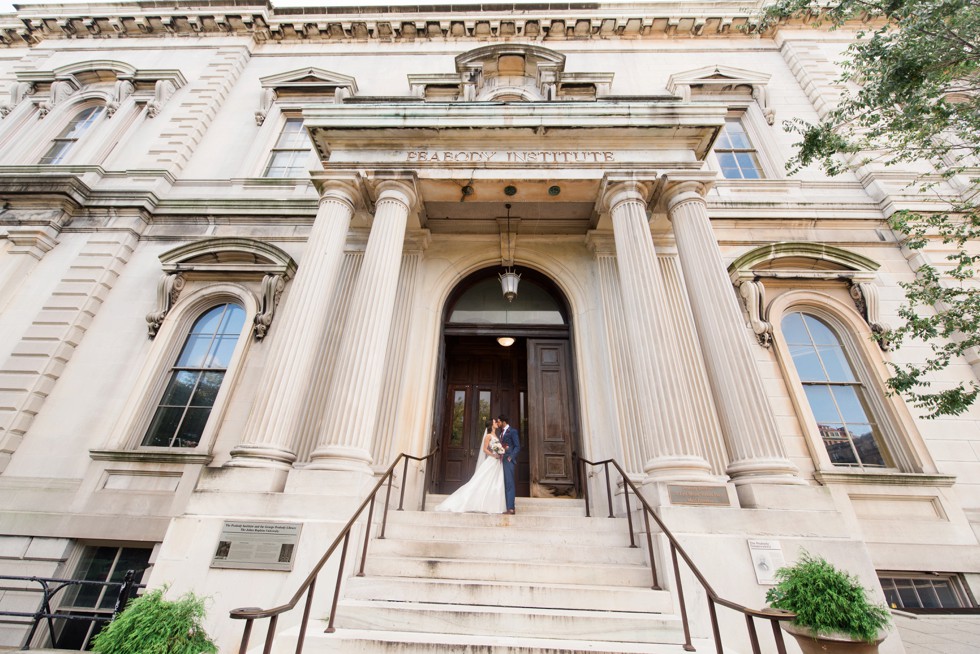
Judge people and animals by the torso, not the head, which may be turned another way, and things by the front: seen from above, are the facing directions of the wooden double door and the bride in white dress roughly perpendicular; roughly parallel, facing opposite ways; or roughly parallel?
roughly perpendicular

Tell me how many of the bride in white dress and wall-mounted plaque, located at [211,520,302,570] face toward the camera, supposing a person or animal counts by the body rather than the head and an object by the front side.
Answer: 1

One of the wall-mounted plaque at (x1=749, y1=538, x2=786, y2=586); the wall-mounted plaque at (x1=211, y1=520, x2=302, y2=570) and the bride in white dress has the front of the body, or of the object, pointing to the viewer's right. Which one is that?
the bride in white dress

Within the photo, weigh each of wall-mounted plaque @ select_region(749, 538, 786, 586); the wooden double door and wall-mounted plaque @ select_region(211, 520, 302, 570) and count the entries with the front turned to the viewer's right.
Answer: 0

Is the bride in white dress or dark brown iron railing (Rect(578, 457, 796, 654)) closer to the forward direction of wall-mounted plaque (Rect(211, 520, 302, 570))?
the dark brown iron railing

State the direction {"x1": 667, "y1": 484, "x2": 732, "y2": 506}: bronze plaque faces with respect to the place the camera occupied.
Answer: facing the viewer

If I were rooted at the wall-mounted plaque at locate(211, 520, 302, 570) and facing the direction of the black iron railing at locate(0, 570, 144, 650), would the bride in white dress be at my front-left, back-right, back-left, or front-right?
back-right

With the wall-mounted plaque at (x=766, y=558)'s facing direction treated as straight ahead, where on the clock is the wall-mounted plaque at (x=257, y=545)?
the wall-mounted plaque at (x=257, y=545) is roughly at 2 o'clock from the wall-mounted plaque at (x=766, y=558).

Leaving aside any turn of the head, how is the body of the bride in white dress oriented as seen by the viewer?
to the viewer's right

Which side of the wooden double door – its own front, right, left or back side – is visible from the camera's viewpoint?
front

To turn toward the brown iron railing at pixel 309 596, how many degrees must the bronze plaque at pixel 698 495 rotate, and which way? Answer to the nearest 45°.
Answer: approximately 45° to its right

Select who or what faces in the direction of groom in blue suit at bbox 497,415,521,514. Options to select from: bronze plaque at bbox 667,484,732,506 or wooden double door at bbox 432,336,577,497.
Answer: the wooden double door

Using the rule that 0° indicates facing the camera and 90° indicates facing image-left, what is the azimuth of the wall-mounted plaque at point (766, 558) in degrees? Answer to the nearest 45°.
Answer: approximately 0°

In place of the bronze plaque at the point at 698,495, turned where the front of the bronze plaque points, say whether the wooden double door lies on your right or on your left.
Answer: on your right
